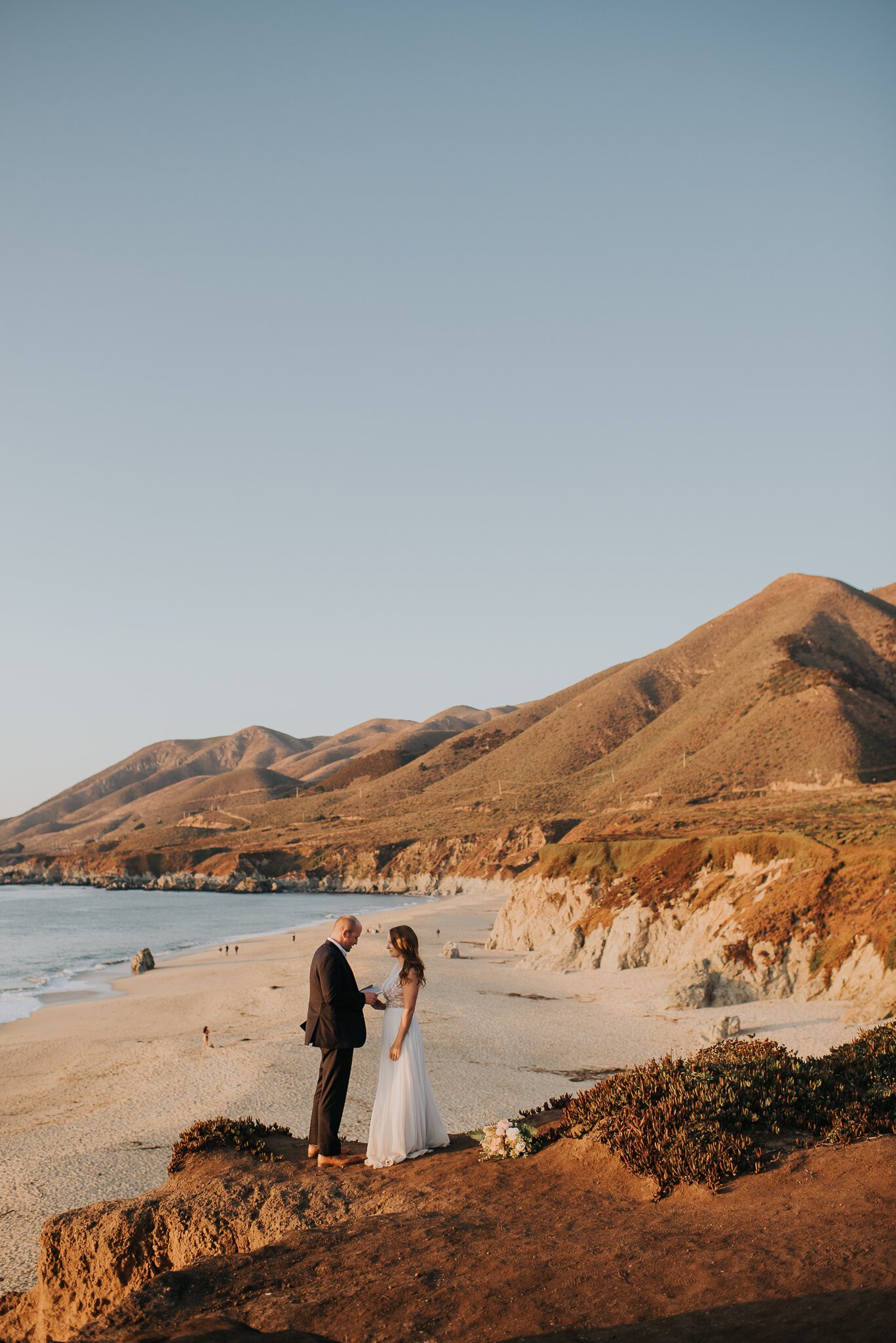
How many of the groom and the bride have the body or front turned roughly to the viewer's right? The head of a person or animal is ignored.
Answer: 1

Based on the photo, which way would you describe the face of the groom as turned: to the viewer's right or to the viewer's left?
to the viewer's right

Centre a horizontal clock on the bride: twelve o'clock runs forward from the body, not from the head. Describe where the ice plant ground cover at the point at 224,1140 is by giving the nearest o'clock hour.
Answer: The ice plant ground cover is roughly at 1 o'clock from the bride.

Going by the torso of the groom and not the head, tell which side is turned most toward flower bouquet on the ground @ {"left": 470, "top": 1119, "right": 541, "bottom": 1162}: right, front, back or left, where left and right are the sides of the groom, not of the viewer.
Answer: front

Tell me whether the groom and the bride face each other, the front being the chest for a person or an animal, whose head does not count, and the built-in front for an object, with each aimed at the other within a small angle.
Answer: yes

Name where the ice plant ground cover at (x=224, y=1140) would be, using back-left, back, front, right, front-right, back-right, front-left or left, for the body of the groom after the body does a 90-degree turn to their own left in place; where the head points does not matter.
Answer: front-left

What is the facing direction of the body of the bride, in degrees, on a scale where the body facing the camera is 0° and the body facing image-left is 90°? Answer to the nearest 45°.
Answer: approximately 90°

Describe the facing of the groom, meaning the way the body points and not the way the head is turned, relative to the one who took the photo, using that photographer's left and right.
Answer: facing to the right of the viewer

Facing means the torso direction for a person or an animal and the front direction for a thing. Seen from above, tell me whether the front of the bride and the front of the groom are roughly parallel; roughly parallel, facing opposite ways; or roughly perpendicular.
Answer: roughly parallel, facing opposite ways

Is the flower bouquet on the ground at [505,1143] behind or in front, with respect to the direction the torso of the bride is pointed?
behind

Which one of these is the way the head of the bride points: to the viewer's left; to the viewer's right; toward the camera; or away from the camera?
to the viewer's left
